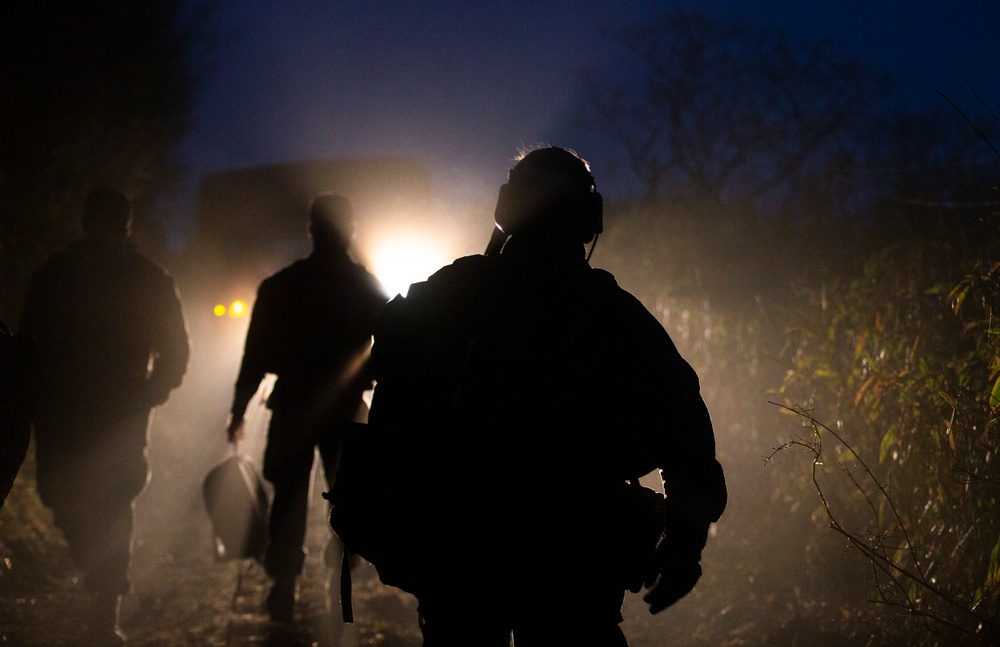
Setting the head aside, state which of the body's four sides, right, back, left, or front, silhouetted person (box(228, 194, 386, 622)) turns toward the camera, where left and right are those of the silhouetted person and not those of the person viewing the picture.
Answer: back

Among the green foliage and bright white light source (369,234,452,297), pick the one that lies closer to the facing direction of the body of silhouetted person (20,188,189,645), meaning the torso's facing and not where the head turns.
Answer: the bright white light source

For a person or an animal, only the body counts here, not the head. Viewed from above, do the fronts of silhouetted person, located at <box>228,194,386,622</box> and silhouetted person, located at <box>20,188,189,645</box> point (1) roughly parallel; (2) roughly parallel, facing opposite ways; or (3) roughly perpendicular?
roughly parallel

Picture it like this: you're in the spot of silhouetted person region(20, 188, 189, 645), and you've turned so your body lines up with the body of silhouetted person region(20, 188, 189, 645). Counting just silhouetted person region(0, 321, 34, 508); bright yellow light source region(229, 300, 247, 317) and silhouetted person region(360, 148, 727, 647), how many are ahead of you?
1

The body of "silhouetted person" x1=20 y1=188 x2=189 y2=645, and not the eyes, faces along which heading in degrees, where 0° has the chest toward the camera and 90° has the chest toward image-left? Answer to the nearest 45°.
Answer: approximately 180°

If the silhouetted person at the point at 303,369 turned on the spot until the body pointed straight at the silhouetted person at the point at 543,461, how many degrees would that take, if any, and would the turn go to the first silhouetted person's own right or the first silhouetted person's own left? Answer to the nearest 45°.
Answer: approximately 180°

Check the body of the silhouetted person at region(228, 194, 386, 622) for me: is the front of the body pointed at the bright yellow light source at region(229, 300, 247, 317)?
yes

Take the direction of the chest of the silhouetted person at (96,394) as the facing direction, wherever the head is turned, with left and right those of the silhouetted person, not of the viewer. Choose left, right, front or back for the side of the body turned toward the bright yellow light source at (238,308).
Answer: front

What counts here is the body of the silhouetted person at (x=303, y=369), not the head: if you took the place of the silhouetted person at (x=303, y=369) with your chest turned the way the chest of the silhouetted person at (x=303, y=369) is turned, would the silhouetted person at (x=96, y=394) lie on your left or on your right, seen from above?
on your left

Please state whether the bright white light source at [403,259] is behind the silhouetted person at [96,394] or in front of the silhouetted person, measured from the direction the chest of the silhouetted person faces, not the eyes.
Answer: in front

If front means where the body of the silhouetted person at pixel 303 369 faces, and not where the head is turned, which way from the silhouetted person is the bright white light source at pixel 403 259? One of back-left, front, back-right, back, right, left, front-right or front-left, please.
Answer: front

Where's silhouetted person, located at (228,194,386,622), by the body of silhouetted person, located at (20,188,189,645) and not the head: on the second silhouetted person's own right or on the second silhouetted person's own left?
on the second silhouetted person's own right

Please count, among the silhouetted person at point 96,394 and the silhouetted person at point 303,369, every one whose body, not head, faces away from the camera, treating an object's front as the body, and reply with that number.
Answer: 2
